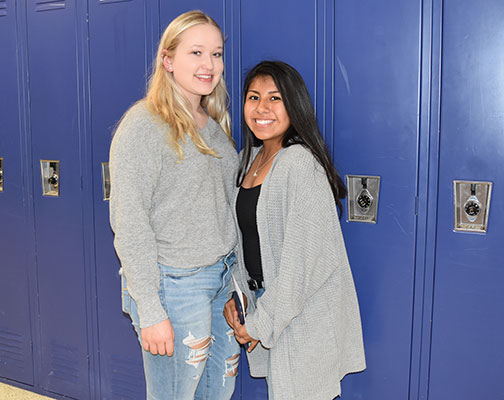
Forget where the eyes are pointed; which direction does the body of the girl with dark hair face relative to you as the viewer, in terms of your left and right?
facing the viewer and to the left of the viewer
